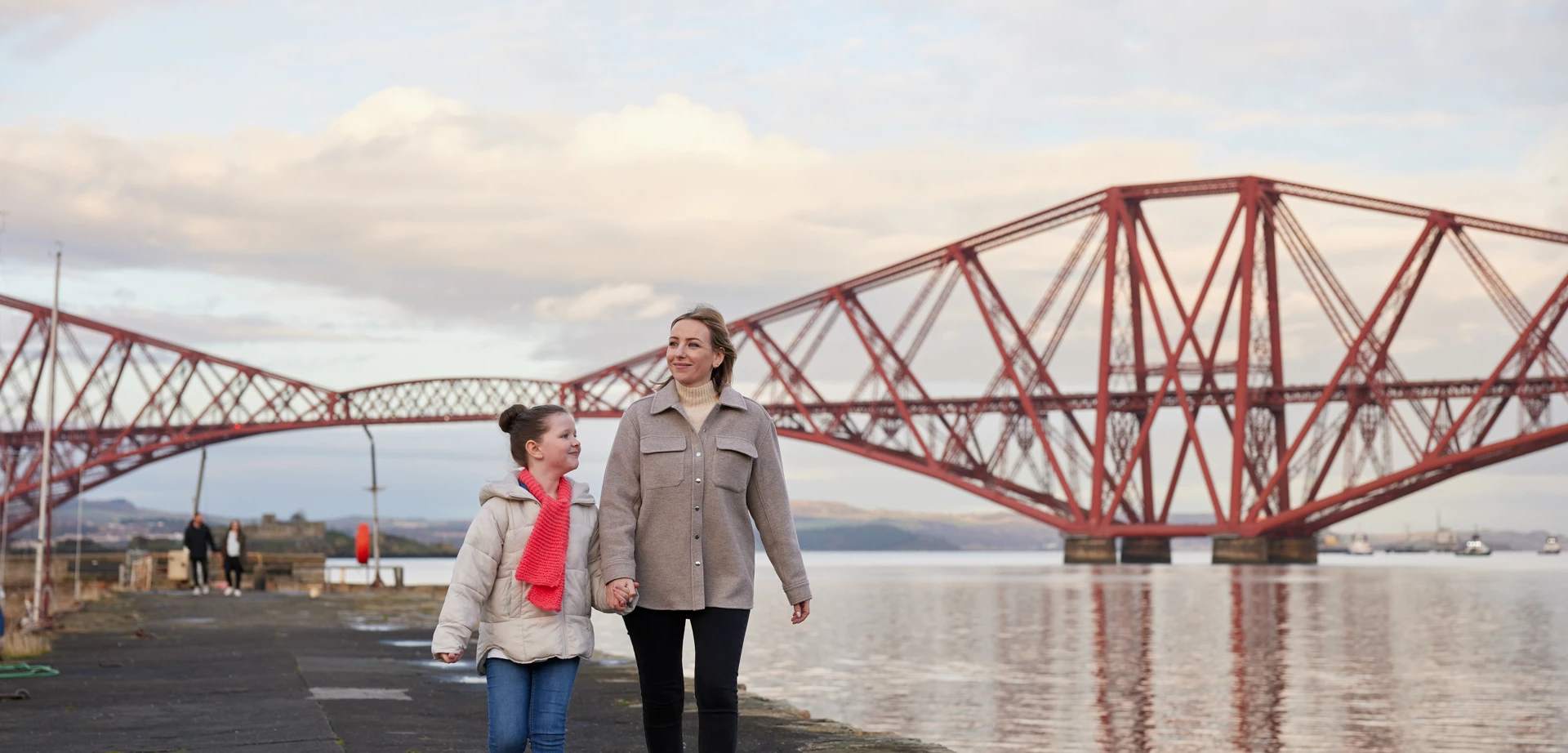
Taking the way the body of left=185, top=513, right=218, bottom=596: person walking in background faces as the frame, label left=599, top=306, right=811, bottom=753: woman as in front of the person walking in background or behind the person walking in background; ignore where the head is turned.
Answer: in front

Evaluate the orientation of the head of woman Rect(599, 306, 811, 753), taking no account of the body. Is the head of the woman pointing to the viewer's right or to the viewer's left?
to the viewer's left

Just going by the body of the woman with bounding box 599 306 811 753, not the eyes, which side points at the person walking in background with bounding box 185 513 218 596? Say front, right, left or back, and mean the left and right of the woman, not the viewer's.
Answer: back

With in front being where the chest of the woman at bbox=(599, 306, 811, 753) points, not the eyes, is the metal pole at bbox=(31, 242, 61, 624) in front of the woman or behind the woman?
behind

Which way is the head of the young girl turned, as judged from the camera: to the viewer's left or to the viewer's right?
to the viewer's right

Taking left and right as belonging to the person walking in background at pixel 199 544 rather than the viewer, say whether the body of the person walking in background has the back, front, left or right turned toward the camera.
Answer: front

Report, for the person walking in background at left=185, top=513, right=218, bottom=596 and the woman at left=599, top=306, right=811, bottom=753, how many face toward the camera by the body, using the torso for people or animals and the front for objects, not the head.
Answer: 2

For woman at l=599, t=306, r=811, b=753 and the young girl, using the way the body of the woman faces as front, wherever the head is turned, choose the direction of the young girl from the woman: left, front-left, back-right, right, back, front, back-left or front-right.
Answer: right

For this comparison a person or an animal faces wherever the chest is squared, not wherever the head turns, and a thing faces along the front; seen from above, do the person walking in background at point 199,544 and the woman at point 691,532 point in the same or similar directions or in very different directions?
same or similar directions

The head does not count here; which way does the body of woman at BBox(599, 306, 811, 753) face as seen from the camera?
toward the camera

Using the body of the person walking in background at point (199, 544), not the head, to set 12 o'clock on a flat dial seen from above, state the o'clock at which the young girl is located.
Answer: The young girl is roughly at 12 o'clock from the person walking in background.
